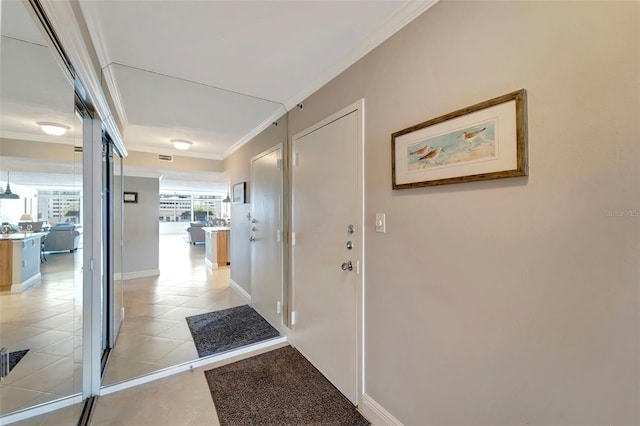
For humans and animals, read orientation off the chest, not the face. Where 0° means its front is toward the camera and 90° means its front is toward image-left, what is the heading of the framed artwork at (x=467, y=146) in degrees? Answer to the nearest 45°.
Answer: approximately 45°

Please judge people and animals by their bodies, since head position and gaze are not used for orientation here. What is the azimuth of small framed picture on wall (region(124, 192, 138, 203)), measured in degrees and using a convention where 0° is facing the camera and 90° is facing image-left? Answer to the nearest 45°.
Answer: approximately 0°

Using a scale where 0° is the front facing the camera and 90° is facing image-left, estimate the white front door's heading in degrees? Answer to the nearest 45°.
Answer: approximately 45°

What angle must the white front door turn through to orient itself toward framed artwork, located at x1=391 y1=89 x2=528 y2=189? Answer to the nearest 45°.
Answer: approximately 90° to its left
